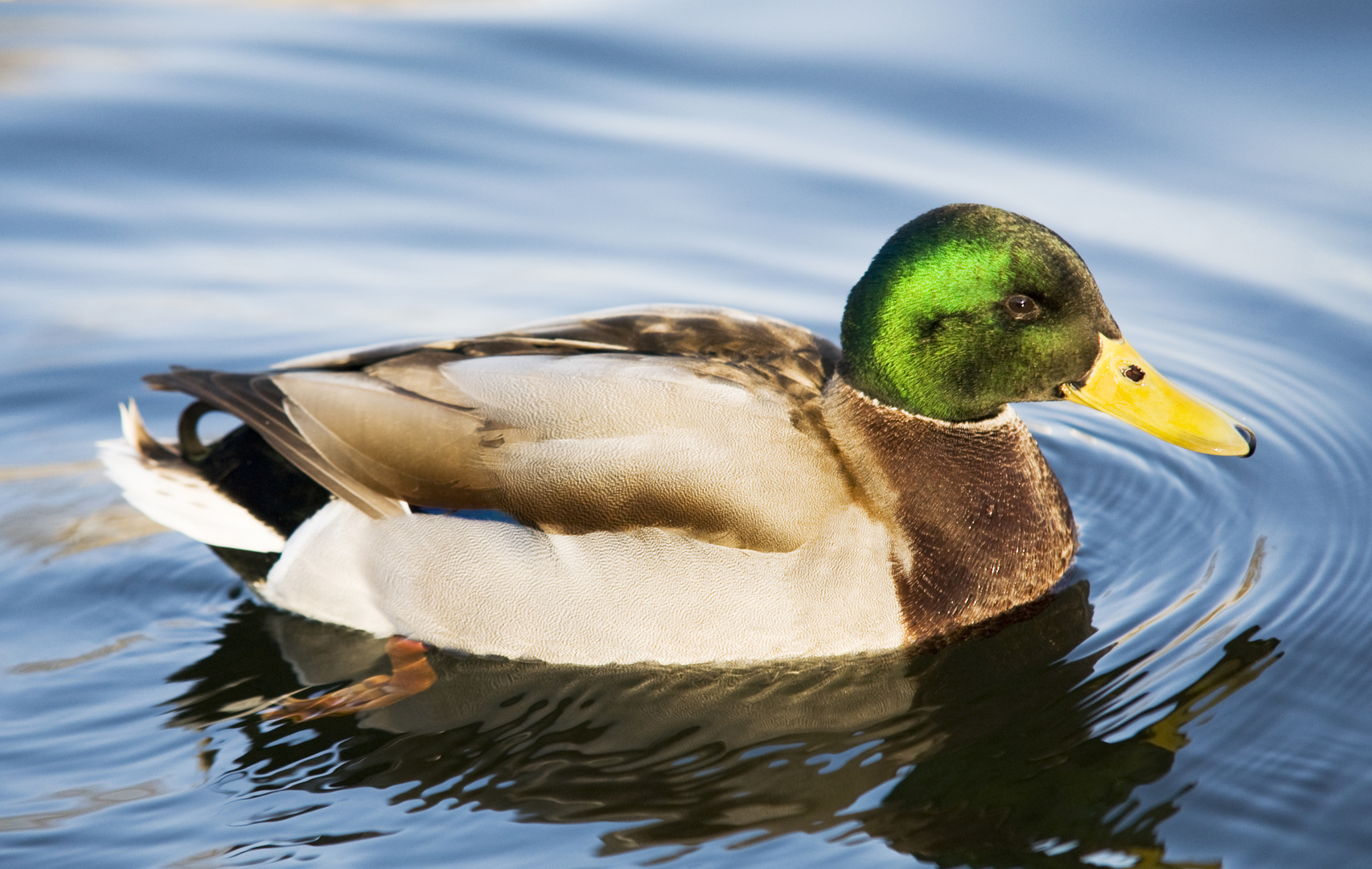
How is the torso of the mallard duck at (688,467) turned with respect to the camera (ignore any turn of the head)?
to the viewer's right
